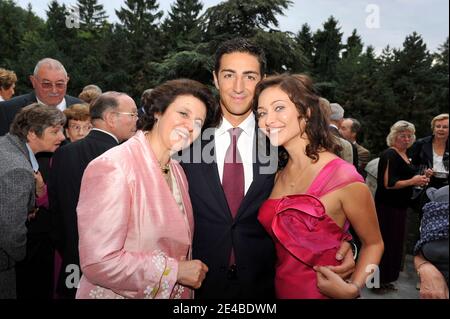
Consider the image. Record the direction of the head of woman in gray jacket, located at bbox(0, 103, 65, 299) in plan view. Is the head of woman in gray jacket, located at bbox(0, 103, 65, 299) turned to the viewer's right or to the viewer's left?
to the viewer's right

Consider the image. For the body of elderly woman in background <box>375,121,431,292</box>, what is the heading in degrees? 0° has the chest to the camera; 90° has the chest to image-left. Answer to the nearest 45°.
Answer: approximately 315°

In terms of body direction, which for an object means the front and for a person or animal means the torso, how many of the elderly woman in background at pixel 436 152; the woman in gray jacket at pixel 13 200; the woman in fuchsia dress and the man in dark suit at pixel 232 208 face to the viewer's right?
1

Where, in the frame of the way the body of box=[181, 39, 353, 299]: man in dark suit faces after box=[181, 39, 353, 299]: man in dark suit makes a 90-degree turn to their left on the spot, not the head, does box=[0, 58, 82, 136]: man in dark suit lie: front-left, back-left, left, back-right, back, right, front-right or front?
back-left

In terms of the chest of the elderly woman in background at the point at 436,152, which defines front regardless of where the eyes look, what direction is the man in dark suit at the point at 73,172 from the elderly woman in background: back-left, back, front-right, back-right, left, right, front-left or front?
front-right

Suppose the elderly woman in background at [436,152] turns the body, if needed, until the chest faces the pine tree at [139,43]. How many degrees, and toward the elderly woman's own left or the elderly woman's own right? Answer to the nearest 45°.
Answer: approximately 135° to the elderly woman's own right

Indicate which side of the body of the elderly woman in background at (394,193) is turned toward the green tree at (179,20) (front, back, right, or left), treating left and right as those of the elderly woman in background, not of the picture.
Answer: back

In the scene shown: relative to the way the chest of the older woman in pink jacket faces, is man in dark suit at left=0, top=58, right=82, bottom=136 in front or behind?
behind

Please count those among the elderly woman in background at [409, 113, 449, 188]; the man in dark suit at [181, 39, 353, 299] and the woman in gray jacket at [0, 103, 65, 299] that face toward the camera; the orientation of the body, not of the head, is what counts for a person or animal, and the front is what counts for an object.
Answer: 2

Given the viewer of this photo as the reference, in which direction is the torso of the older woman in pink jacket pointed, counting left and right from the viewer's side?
facing the viewer and to the right of the viewer

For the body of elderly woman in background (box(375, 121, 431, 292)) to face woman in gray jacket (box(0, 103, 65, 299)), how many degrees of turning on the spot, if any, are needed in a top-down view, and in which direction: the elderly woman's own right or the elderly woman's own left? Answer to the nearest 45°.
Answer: approximately 90° to the elderly woman's own right

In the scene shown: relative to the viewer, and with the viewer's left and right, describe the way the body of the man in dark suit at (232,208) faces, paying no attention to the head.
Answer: facing the viewer

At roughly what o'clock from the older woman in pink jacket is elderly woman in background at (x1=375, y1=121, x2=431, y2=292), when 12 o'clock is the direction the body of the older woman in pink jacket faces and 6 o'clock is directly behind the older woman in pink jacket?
The elderly woman in background is roughly at 9 o'clock from the older woman in pink jacket.

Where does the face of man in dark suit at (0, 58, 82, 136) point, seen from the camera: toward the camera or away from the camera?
toward the camera

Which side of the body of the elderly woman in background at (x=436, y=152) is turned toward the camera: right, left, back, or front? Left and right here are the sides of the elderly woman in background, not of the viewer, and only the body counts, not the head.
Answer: front

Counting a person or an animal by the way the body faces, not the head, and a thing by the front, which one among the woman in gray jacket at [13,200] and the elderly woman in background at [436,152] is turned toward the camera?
the elderly woman in background

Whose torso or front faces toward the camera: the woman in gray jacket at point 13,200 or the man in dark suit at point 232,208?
the man in dark suit at point 232,208
